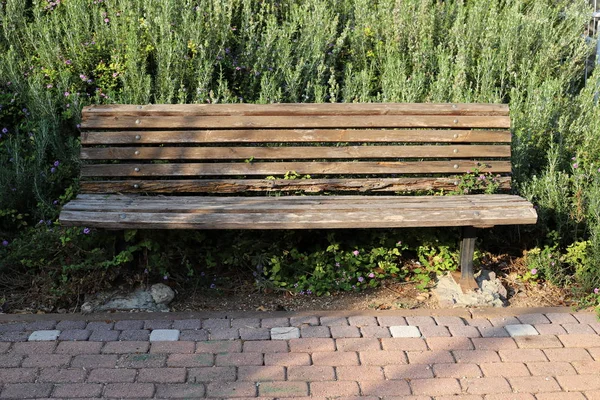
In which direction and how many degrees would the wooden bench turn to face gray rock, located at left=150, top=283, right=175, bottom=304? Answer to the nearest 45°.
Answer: approximately 45° to its right

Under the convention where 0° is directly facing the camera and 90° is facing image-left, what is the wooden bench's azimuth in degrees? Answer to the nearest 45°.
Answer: approximately 0°
